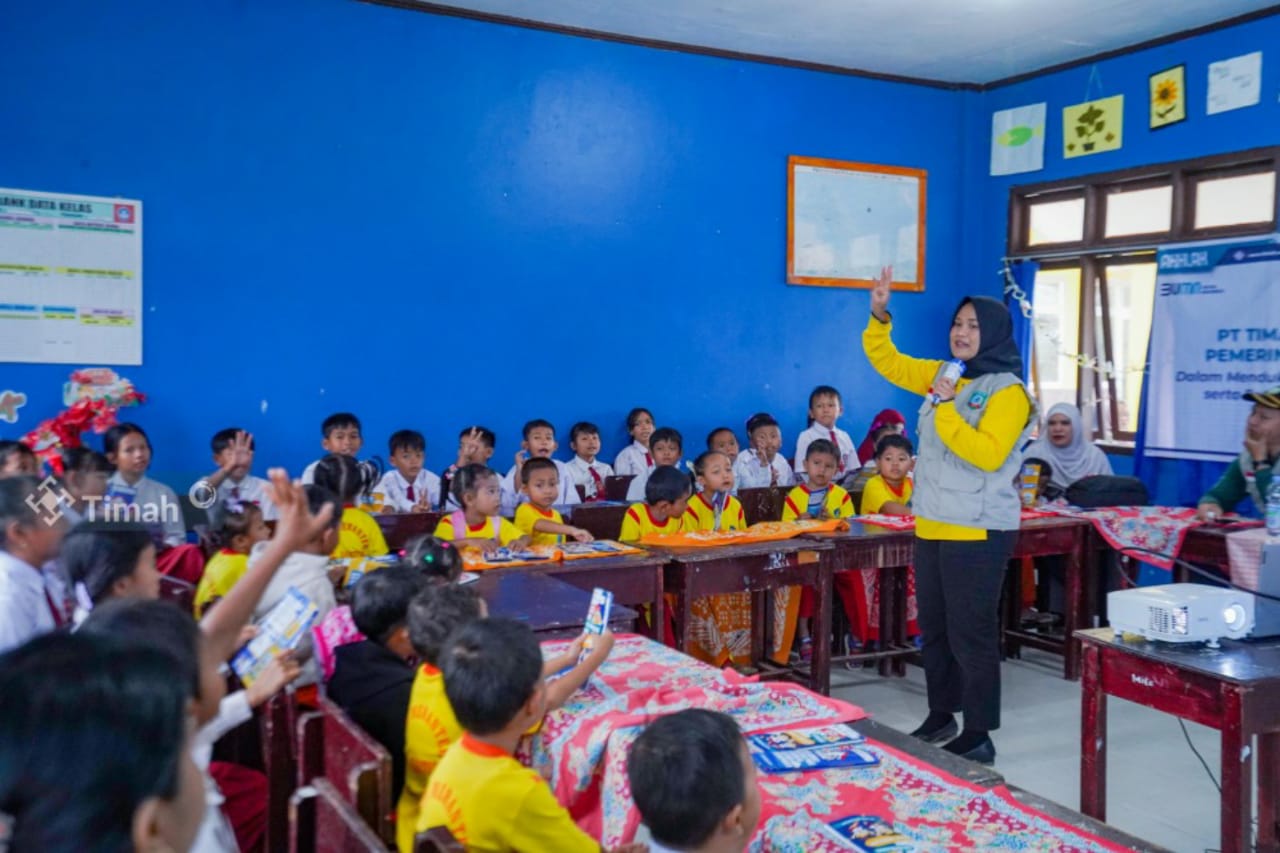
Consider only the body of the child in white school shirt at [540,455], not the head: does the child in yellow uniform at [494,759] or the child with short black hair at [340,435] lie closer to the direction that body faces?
the child in yellow uniform

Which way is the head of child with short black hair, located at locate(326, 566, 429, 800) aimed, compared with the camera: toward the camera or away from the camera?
away from the camera

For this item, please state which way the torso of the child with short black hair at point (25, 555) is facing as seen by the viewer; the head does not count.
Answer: to the viewer's right

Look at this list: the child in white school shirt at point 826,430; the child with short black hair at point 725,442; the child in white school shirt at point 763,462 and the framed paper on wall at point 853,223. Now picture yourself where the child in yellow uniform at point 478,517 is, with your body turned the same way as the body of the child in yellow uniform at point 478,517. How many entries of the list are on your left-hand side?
4

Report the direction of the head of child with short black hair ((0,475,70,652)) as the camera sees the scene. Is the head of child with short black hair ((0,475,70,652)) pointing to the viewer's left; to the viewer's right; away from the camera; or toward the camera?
to the viewer's right

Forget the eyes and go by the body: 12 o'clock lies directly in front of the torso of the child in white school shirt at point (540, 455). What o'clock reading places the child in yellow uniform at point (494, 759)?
The child in yellow uniform is roughly at 12 o'clock from the child in white school shirt.

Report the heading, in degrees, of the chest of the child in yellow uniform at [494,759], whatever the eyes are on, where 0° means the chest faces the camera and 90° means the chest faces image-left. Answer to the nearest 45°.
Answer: approximately 225°

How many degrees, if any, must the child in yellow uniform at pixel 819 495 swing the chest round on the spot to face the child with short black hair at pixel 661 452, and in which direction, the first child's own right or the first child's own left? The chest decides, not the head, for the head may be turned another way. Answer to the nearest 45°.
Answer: approximately 135° to the first child's own right

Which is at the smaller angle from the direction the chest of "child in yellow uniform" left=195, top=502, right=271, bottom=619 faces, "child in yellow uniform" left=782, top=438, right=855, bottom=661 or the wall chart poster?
the child in yellow uniform
